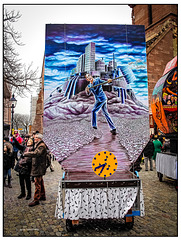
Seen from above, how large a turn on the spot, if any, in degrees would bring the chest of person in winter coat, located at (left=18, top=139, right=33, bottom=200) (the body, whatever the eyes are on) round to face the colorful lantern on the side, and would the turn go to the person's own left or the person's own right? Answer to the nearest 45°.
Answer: approximately 90° to the person's own left

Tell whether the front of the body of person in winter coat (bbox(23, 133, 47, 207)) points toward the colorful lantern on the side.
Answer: no

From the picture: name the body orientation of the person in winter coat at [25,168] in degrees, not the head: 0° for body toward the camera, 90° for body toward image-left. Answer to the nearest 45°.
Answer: approximately 45°
